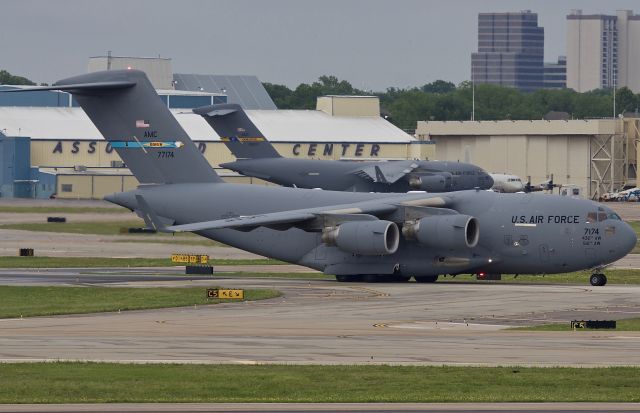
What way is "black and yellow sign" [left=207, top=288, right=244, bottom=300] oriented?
toward the camera
